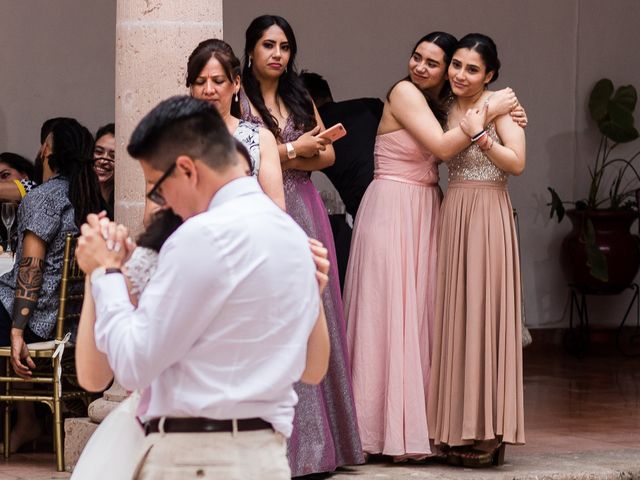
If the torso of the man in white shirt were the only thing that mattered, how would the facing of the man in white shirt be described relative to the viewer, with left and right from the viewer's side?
facing away from the viewer and to the left of the viewer

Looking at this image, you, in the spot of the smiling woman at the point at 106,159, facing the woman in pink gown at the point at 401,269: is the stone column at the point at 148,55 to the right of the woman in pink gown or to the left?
right

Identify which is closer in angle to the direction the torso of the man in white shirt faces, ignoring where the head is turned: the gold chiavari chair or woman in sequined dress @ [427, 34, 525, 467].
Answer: the gold chiavari chair

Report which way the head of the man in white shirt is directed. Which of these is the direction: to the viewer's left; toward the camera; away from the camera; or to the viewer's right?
to the viewer's left

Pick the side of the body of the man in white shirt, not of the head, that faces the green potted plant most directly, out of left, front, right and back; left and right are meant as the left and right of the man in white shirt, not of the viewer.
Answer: right

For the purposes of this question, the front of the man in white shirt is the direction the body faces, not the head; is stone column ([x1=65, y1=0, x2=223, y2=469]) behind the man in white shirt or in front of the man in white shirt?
in front

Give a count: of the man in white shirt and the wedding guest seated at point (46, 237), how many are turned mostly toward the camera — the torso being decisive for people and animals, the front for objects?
0

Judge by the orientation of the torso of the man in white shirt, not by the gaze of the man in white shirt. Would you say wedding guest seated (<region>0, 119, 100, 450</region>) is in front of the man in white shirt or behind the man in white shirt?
in front
